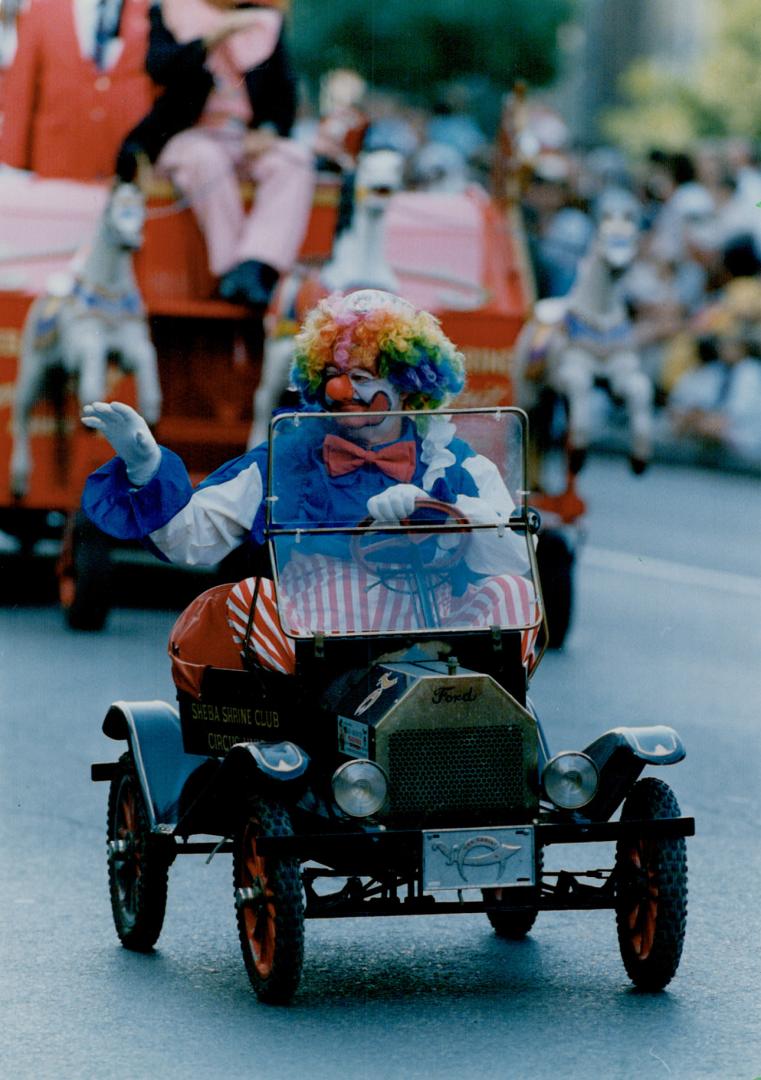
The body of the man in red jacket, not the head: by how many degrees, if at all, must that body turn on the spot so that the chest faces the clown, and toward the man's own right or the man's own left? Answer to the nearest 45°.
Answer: approximately 45° to the man's own right

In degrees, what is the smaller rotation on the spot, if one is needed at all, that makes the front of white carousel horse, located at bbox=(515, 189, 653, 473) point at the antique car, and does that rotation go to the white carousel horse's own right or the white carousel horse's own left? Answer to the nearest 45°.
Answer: approximately 45° to the white carousel horse's own right

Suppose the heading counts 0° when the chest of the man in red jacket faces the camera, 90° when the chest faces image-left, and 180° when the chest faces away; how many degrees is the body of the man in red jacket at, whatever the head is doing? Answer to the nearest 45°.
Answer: approximately 315°

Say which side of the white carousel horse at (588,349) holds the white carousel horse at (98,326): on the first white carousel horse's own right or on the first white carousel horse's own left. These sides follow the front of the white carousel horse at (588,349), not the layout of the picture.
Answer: on the first white carousel horse's own right

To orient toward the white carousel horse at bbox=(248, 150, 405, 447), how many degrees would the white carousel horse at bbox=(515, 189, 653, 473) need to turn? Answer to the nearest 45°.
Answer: approximately 90° to its right

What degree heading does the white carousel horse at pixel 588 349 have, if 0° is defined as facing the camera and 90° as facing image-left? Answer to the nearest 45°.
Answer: approximately 315°

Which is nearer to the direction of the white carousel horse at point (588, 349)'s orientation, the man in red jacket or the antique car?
the antique car

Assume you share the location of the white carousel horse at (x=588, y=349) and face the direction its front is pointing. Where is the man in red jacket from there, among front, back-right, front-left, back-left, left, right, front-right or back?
back-right

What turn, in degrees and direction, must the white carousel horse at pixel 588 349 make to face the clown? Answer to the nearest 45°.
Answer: approximately 45° to its right
